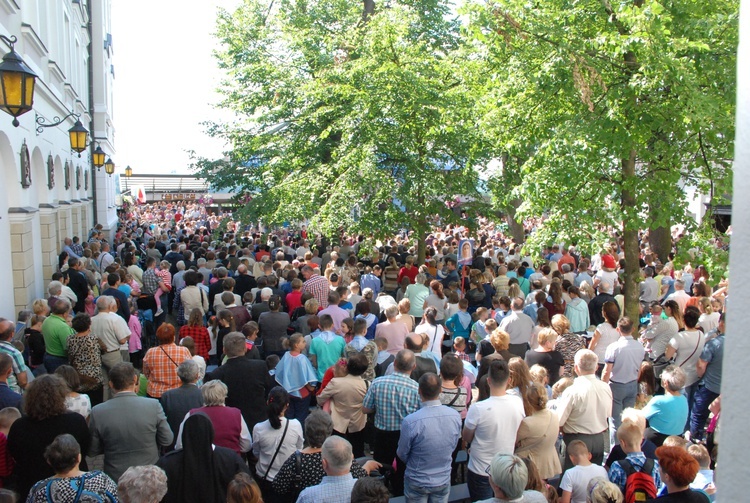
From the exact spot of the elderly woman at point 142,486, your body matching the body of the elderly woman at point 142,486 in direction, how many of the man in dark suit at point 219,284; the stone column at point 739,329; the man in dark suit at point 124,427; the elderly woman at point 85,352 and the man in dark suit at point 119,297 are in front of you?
4

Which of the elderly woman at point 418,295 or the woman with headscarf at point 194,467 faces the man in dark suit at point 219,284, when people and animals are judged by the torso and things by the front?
the woman with headscarf

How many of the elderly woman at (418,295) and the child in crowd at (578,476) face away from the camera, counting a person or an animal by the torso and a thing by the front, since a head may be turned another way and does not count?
2

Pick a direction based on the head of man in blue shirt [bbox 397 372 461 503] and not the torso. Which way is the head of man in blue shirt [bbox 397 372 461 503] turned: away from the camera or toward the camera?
away from the camera

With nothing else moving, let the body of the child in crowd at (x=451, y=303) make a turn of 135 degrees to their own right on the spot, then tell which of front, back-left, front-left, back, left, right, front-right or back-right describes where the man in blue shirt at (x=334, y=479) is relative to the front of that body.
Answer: front-right

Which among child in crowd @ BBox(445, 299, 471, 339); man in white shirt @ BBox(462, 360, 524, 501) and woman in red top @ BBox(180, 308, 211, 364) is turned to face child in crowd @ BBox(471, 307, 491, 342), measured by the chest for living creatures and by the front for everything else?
the man in white shirt

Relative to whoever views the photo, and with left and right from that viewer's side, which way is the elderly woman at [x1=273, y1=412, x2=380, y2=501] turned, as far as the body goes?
facing away from the viewer and to the right of the viewer

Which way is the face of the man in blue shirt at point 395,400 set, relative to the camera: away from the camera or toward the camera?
away from the camera

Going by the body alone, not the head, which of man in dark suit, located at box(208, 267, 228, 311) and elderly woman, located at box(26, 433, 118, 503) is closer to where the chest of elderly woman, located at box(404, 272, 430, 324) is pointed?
the man in dark suit

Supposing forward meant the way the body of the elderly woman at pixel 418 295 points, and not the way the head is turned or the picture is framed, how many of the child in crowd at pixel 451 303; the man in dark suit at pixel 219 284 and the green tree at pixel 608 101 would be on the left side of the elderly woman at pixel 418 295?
1

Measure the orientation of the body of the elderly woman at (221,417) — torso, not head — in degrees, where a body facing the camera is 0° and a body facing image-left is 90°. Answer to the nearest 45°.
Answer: approximately 180°

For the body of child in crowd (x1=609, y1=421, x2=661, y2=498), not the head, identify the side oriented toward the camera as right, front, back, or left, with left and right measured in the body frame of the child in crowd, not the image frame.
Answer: back

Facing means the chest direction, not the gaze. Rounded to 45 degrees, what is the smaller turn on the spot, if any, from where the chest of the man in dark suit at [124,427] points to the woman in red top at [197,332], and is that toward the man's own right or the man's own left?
0° — they already face them

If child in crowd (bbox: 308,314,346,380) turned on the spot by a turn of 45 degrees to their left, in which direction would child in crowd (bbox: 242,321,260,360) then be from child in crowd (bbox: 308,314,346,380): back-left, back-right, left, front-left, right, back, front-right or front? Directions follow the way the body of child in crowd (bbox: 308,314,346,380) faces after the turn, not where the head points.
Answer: front-left

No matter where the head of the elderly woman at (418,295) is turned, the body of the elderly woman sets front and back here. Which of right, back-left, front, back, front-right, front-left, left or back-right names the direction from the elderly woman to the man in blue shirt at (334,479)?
back

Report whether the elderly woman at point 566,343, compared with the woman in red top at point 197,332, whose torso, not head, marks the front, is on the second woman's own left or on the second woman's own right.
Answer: on the second woman's own right

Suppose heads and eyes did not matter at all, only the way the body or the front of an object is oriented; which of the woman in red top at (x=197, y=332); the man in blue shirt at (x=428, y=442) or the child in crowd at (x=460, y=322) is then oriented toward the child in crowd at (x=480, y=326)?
the man in blue shirt

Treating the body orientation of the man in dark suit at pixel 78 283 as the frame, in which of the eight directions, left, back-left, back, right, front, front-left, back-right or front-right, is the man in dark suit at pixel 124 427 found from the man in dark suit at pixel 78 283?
back-right

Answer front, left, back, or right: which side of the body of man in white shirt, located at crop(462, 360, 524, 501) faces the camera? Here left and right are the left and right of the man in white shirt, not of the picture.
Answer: back
